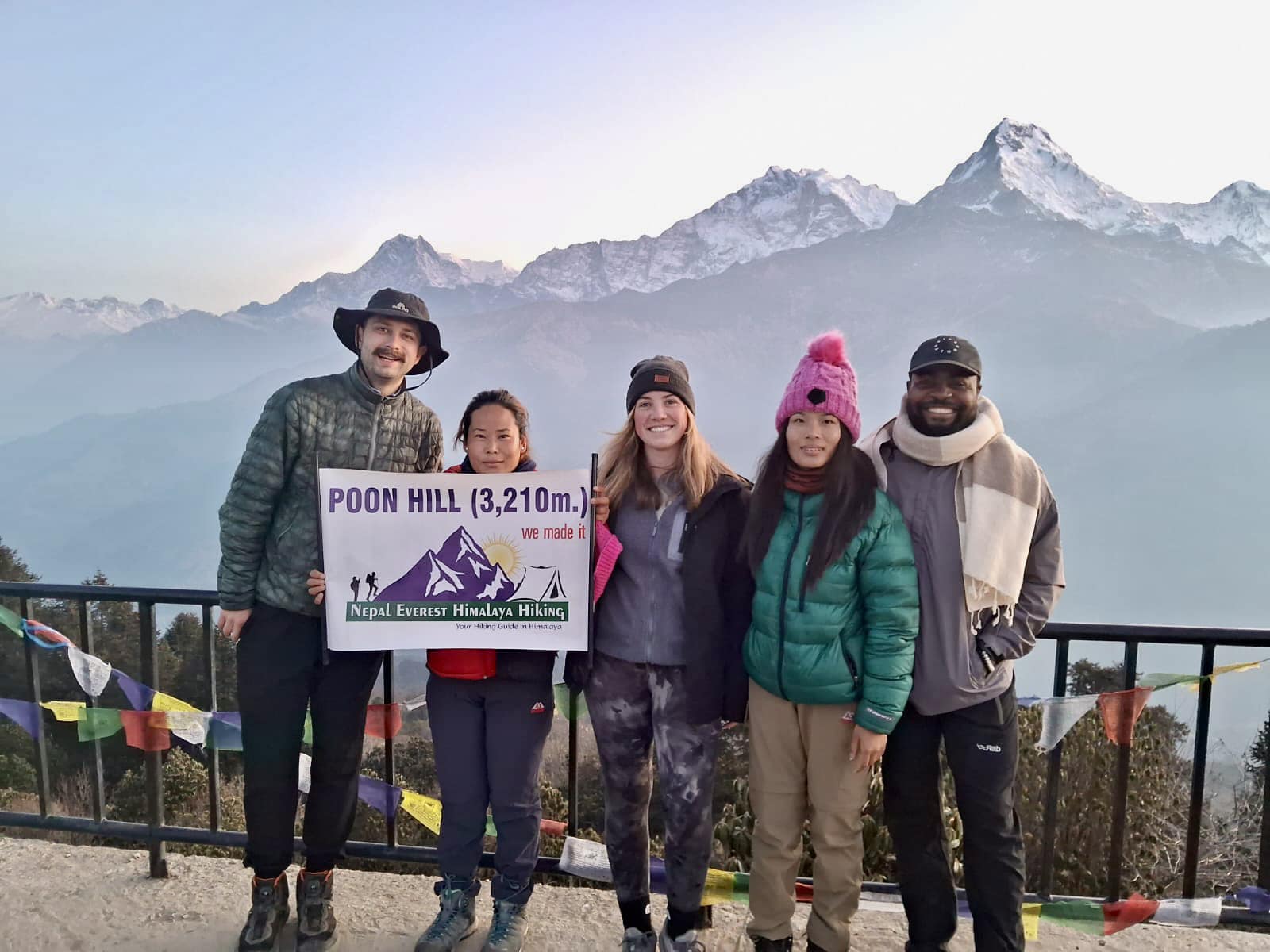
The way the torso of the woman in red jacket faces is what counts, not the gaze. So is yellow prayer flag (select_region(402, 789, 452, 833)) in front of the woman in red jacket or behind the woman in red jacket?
behind

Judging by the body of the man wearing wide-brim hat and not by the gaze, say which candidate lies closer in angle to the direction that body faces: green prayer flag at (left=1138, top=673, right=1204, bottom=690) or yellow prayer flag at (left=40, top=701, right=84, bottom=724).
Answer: the green prayer flag

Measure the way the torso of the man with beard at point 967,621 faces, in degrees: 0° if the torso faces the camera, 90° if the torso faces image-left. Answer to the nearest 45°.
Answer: approximately 0°

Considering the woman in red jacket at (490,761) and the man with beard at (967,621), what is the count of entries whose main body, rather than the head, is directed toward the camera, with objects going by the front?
2

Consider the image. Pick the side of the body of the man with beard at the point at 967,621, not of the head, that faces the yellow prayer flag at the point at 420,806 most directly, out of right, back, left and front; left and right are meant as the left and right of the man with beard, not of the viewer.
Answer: right

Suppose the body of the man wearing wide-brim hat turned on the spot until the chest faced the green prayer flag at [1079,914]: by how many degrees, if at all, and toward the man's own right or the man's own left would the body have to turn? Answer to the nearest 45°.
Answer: approximately 90° to the man's own left

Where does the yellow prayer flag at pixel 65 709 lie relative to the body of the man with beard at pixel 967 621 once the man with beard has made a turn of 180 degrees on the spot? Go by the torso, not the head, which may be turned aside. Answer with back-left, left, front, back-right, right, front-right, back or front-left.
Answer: left
